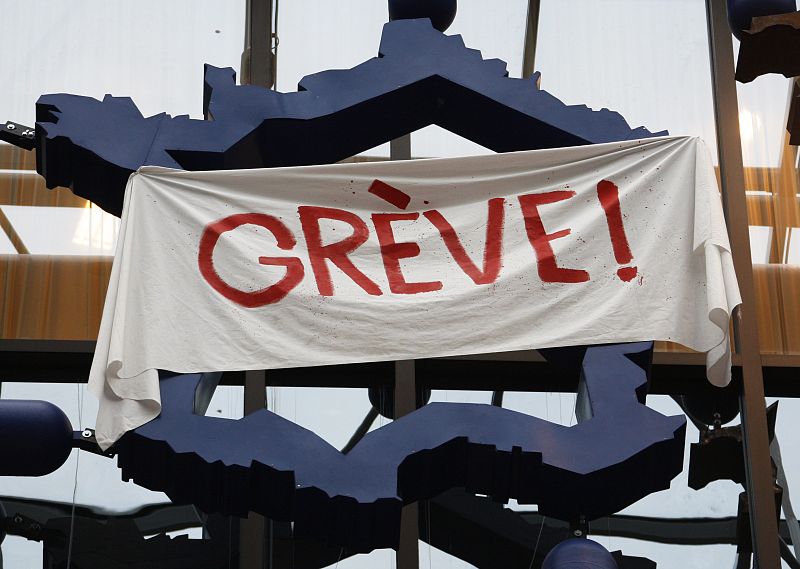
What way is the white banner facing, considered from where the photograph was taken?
facing the viewer
